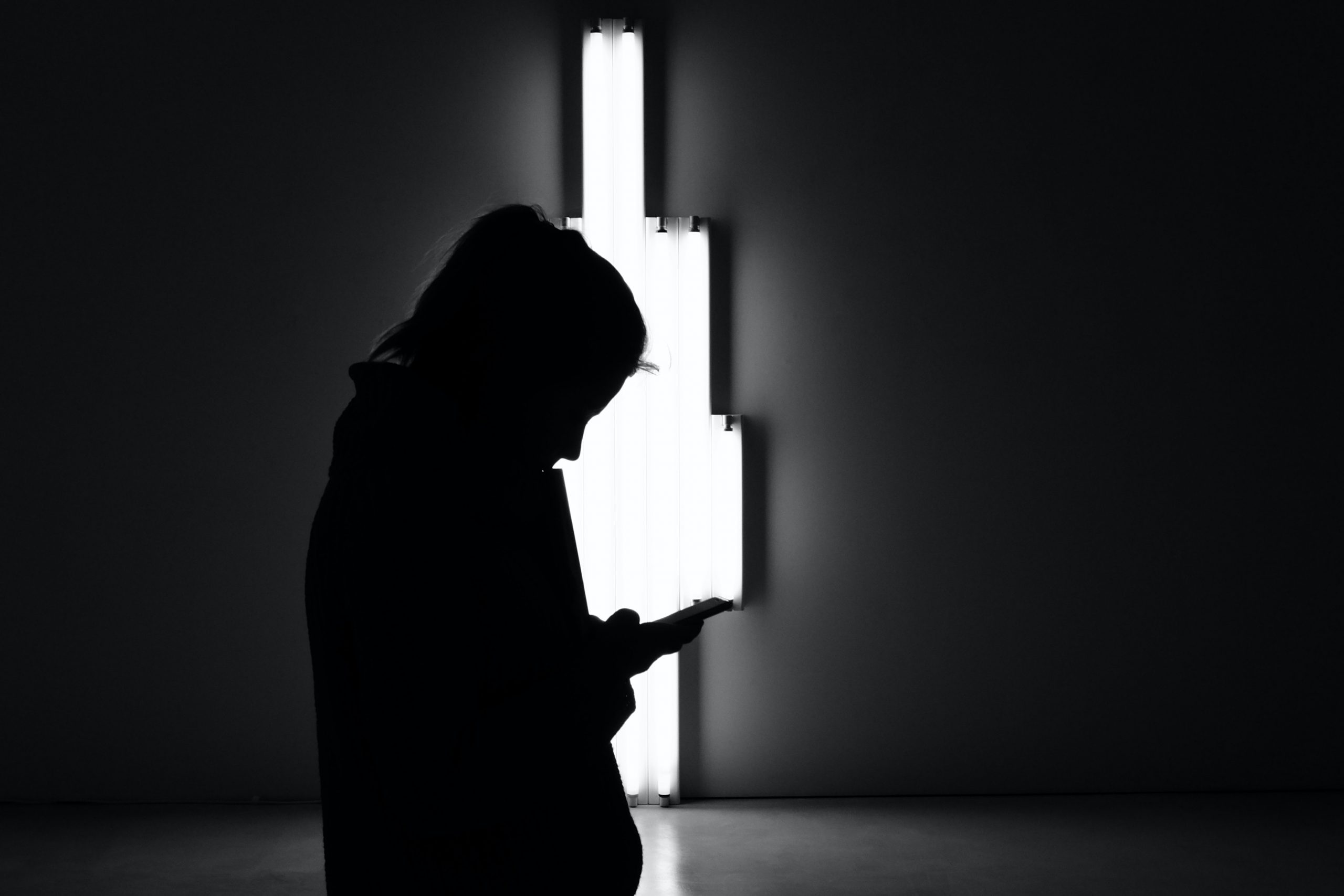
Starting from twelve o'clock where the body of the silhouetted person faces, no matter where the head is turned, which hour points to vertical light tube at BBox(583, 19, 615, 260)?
The vertical light tube is roughly at 9 o'clock from the silhouetted person.

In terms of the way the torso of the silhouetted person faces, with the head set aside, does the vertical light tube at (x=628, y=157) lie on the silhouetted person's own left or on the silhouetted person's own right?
on the silhouetted person's own left

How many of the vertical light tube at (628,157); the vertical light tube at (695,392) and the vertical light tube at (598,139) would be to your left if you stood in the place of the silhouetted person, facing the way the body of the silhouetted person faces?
3

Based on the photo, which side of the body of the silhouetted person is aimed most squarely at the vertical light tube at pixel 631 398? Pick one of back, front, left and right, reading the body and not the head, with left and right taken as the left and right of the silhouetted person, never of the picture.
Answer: left

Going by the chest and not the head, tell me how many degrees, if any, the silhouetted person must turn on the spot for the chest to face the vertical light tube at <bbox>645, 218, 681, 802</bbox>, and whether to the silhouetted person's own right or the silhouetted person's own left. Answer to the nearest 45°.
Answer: approximately 90° to the silhouetted person's own left

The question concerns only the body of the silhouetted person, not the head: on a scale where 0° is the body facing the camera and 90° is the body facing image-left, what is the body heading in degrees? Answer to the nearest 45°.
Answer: approximately 270°

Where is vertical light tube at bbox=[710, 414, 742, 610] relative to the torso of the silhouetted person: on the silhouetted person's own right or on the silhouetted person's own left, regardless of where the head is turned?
on the silhouetted person's own left

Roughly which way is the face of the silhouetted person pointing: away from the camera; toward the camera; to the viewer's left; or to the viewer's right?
to the viewer's right
